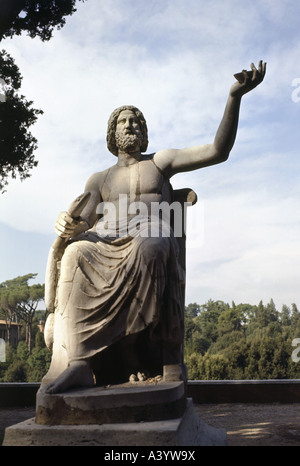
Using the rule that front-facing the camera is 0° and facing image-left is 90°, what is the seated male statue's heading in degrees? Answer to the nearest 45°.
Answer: approximately 0°
